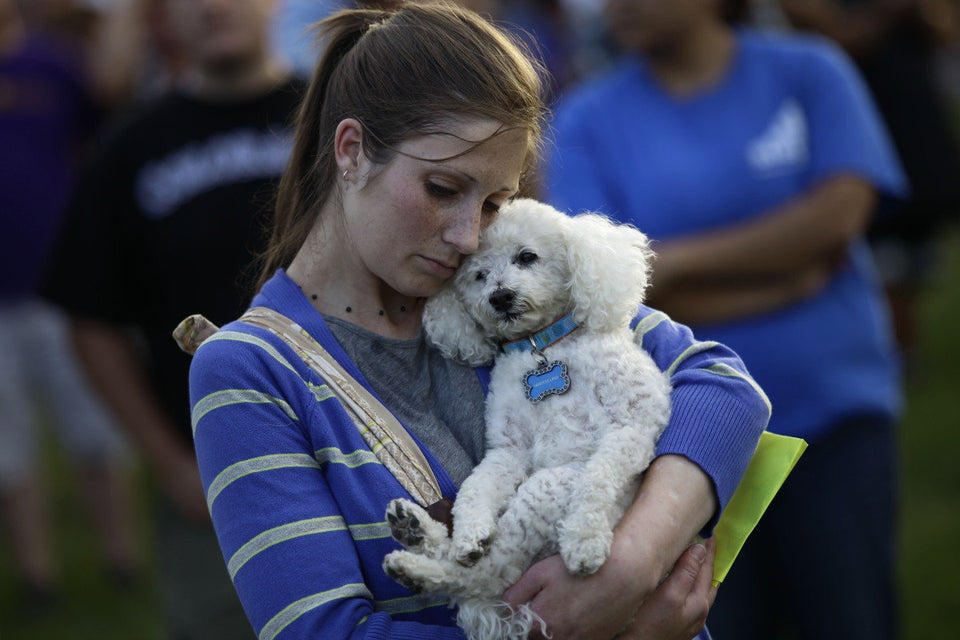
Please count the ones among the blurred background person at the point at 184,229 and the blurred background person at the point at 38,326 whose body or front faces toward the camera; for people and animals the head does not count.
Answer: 2

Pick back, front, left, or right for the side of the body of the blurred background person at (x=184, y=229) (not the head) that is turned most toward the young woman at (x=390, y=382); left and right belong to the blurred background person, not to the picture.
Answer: front

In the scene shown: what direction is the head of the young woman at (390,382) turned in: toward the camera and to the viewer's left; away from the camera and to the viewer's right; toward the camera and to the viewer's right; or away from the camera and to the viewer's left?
toward the camera and to the viewer's right

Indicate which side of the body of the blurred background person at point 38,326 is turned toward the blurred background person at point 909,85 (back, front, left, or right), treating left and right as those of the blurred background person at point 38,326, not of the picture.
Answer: left

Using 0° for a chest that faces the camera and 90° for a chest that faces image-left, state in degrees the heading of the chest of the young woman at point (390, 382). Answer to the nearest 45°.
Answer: approximately 315°

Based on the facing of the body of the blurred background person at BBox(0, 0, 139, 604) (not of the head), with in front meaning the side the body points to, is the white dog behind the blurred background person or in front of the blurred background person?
in front
